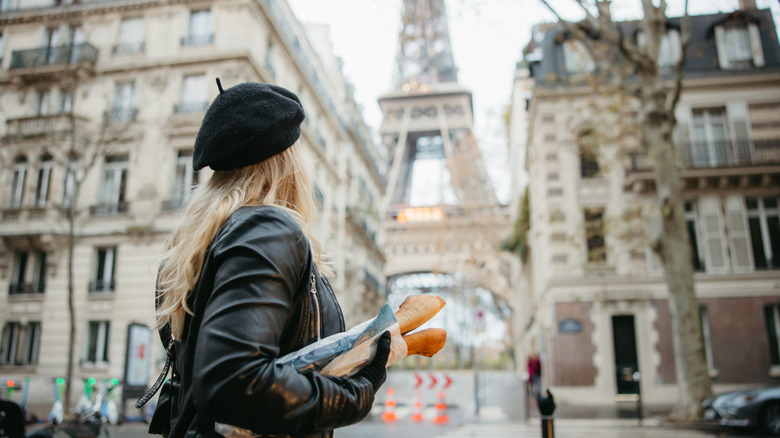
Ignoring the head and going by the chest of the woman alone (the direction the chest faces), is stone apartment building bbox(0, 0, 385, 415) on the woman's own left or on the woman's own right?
on the woman's own left

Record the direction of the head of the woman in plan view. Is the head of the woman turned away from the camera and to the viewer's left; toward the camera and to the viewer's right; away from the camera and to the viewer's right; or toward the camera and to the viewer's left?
away from the camera and to the viewer's right

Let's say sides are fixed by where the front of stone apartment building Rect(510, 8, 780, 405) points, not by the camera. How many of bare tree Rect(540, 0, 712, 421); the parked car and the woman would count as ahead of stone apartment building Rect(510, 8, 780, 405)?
3

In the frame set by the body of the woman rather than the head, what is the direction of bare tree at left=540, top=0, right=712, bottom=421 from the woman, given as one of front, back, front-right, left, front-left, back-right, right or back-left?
front-left

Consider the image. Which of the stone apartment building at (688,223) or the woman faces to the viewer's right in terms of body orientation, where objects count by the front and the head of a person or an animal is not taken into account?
the woman

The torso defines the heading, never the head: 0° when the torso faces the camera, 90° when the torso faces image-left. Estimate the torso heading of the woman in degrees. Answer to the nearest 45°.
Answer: approximately 270°

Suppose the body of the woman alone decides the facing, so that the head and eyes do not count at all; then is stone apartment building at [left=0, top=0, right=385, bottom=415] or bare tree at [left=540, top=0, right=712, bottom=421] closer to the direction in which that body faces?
the bare tree

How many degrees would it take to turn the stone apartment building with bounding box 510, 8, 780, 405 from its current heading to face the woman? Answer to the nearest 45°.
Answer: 0° — it already faces them
